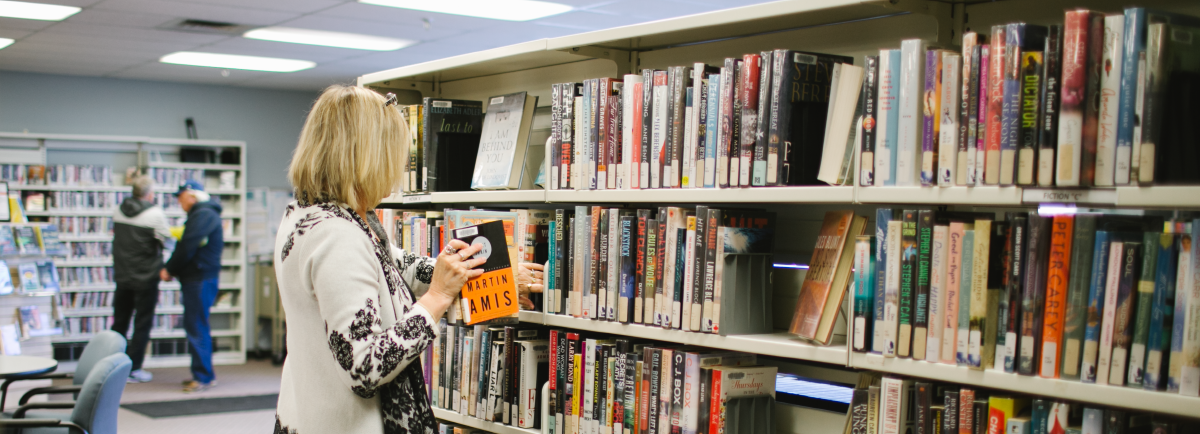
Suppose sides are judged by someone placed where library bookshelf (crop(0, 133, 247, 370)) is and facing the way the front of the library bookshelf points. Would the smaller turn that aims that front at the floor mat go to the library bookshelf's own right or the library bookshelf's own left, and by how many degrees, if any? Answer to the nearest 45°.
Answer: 0° — it already faces it

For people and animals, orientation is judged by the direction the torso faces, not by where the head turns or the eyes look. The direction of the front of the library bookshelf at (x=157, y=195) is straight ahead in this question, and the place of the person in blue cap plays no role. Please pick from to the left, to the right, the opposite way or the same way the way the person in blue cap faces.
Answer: to the right

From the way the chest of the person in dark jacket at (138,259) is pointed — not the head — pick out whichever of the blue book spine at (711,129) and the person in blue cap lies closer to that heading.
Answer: the person in blue cap

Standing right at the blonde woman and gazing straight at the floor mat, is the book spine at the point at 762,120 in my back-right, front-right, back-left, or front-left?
back-right

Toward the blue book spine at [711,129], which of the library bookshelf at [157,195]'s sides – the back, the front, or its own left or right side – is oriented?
front

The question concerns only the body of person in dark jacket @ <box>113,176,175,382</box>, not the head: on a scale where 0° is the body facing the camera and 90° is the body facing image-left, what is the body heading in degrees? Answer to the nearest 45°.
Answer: approximately 225°

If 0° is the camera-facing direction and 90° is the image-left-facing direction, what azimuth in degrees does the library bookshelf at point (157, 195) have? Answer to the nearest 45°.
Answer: approximately 0°

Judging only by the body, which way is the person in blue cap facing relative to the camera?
to the viewer's left

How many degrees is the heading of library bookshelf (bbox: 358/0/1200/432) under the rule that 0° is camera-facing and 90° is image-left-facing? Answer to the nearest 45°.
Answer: approximately 45°

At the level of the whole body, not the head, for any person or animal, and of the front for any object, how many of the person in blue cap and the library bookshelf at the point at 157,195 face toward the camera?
1

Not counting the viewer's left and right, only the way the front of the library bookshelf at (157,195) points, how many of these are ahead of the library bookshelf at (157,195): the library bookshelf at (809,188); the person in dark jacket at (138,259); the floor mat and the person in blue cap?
4
